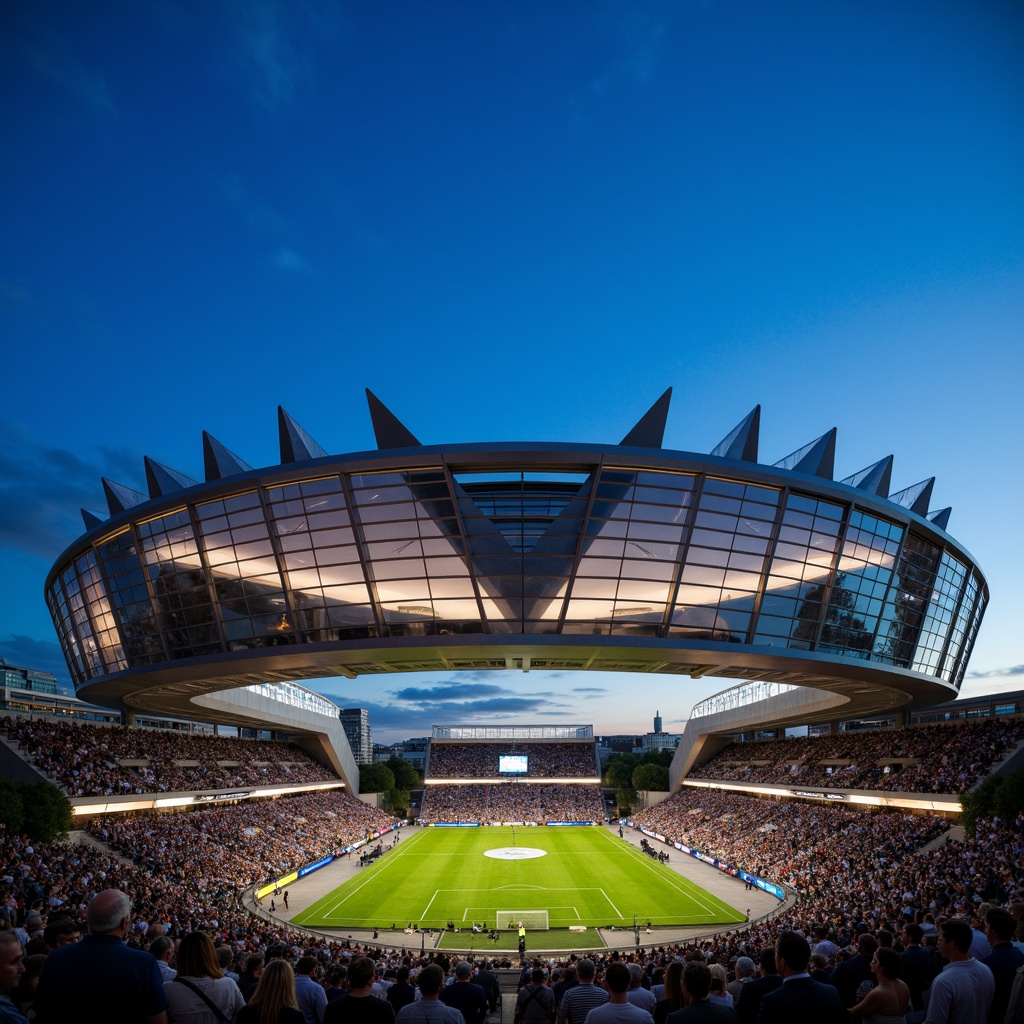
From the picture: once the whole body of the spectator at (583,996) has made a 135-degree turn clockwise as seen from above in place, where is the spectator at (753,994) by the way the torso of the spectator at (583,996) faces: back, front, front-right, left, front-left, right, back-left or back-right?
front-left

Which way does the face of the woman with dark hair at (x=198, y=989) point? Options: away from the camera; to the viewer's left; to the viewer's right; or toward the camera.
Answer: away from the camera

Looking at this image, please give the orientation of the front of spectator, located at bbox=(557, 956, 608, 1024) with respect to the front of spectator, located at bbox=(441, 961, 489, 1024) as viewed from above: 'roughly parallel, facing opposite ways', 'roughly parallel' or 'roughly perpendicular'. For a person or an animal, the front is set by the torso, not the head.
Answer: roughly parallel

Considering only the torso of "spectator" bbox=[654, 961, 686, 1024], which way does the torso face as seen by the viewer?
away from the camera

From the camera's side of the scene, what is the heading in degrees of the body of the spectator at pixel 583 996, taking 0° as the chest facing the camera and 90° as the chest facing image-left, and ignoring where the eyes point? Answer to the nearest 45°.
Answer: approximately 180°

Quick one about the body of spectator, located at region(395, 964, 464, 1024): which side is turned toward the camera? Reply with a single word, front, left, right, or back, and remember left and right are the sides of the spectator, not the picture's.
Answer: back

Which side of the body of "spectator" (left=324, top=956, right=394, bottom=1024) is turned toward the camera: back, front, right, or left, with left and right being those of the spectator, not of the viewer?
back

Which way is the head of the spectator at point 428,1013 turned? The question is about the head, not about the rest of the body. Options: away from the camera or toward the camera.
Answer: away from the camera

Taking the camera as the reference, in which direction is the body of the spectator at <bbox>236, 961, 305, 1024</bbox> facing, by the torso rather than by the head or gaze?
away from the camera

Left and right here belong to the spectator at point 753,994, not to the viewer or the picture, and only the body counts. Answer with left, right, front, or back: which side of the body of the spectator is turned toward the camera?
back

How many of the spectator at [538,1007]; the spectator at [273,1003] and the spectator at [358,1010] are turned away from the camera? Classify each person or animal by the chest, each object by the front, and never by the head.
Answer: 3

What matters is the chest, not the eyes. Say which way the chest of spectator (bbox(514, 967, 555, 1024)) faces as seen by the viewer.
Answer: away from the camera

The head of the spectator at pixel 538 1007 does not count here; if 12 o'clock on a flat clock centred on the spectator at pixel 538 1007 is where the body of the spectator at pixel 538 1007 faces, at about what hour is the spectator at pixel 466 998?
the spectator at pixel 466 998 is roughly at 8 o'clock from the spectator at pixel 538 1007.

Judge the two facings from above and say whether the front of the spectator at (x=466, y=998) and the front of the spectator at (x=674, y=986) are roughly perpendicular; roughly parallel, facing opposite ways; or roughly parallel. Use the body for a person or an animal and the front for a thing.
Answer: roughly parallel
